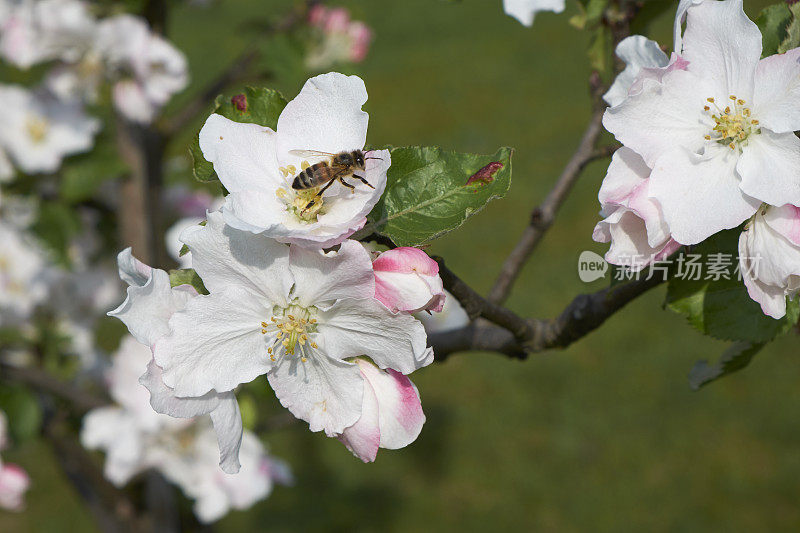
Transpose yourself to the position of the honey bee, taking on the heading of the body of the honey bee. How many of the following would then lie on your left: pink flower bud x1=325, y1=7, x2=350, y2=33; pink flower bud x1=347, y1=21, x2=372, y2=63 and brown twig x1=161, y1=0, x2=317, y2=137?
3

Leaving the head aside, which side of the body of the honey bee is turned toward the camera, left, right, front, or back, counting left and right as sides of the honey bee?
right

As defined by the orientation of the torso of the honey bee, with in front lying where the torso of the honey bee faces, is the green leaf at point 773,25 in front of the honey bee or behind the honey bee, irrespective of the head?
in front

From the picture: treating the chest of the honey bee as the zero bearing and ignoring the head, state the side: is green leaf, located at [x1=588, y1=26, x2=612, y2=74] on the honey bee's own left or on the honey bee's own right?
on the honey bee's own left

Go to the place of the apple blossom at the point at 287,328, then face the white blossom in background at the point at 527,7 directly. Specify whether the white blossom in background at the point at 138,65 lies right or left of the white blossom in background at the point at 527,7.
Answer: left

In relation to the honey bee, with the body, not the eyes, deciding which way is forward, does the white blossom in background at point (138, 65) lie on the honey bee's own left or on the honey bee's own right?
on the honey bee's own left
